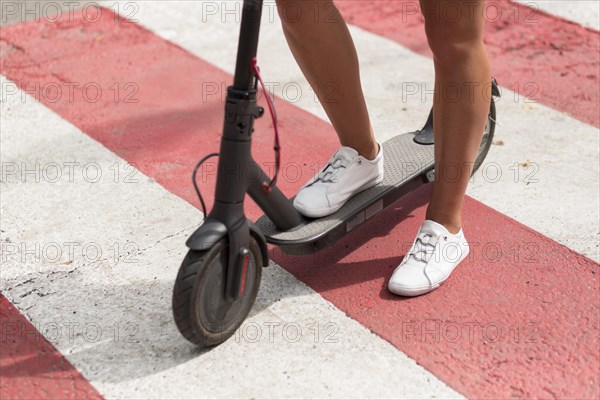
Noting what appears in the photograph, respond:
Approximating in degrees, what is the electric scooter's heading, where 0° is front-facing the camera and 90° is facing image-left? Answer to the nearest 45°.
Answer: approximately 45°
